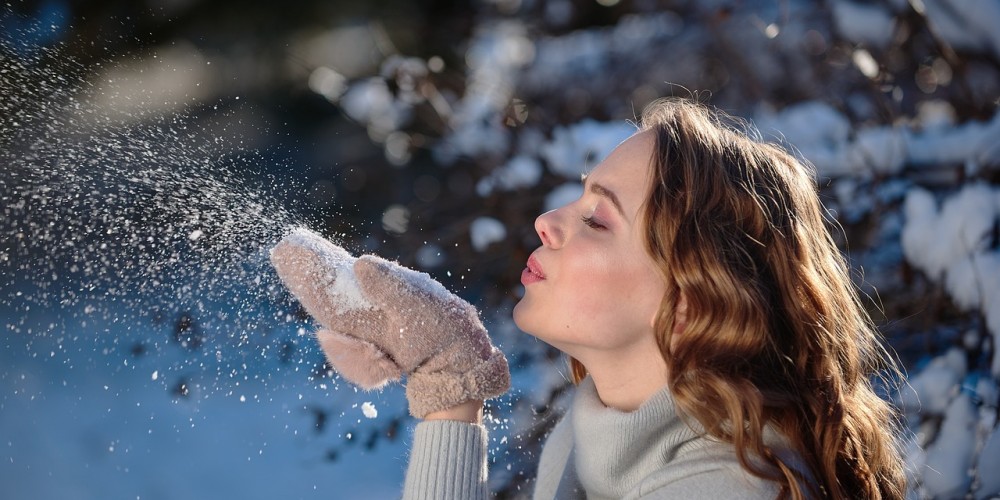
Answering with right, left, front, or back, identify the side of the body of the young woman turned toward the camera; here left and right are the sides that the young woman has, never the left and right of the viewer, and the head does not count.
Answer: left

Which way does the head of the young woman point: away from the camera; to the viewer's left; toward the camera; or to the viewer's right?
to the viewer's left
